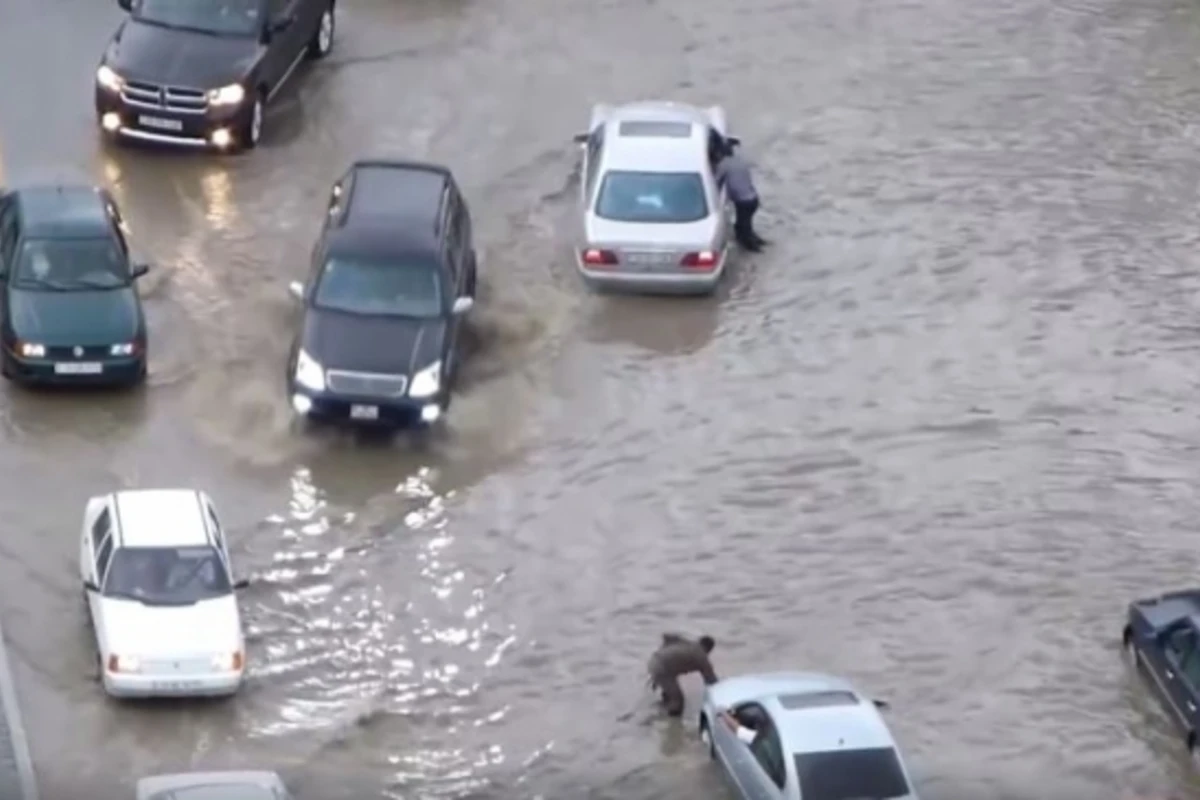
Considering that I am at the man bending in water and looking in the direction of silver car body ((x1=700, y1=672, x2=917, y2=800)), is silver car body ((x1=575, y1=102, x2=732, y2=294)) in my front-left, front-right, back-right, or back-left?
back-left

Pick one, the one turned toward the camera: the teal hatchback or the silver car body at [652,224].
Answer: the teal hatchback

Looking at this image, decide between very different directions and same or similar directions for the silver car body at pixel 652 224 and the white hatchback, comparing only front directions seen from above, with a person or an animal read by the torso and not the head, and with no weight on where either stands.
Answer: very different directions

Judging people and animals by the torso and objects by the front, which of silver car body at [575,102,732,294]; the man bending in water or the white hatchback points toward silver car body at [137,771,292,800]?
the white hatchback

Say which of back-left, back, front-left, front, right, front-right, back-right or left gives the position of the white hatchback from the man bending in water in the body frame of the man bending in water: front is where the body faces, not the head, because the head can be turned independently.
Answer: back

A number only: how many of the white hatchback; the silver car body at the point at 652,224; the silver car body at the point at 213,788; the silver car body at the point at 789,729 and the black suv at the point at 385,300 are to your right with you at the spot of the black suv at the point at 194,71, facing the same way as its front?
0

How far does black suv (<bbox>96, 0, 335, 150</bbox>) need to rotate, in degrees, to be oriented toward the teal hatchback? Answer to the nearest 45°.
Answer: approximately 45° to its left

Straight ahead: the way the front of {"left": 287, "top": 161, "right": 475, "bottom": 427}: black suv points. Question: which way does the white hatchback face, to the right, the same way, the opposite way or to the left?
the same way

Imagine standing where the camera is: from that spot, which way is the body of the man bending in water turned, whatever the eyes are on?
to the viewer's right

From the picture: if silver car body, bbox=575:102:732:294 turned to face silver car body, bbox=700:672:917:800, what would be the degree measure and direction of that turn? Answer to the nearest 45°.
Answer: approximately 180°

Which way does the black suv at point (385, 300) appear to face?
toward the camera

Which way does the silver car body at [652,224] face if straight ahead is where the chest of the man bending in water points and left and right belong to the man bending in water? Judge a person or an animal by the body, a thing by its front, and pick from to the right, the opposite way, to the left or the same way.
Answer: to the left

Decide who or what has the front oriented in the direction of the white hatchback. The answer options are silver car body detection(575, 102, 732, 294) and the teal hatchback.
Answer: the teal hatchback

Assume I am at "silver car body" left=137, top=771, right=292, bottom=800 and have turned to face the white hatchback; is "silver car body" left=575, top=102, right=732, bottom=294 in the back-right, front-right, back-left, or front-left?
front-right

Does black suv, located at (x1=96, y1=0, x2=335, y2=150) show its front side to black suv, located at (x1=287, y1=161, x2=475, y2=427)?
no

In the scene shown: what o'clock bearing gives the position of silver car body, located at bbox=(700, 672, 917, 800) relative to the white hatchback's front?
The silver car body is roughly at 10 o'clock from the white hatchback.

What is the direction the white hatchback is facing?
toward the camera

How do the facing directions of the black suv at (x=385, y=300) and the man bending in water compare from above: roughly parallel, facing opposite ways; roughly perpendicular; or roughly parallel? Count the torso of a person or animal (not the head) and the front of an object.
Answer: roughly perpendicular

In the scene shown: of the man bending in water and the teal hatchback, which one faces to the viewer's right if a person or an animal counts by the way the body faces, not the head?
the man bending in water

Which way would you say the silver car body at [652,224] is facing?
away from the camera

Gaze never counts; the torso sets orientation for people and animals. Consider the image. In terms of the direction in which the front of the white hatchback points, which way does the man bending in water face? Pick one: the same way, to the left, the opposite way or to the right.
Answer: to the left
